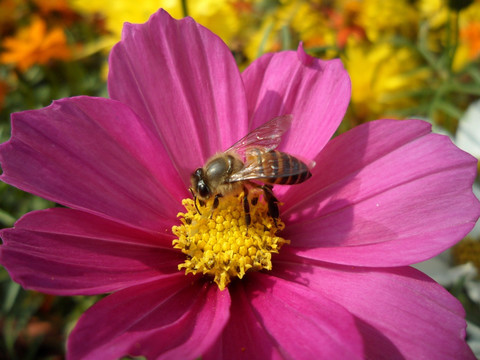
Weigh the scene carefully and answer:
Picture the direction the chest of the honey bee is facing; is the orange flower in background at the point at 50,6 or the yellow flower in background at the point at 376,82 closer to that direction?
the orange flower in background

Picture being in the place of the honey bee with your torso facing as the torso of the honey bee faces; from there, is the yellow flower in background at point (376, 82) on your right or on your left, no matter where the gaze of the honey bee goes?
on your right

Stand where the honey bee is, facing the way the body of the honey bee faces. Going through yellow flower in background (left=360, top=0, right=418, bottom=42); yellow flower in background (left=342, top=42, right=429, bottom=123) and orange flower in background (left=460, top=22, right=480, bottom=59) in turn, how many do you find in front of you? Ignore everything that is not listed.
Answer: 0

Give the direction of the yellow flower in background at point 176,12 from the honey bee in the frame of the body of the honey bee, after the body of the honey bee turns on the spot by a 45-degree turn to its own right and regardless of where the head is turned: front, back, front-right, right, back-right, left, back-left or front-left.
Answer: front-right

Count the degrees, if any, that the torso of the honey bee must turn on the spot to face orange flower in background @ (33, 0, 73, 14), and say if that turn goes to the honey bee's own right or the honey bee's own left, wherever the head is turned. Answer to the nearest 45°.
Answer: approximately 45° to the honey bee's own right

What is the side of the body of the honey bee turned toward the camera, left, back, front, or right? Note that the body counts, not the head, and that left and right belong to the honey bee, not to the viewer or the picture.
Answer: left

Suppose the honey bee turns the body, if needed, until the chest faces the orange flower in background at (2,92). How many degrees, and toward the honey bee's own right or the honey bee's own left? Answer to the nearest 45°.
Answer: approximately 45° to the honey bee's own right

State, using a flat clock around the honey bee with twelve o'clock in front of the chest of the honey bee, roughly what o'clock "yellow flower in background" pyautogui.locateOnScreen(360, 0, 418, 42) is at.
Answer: The yellow flower in background is roughly at 4 o'clock from the honey bee.

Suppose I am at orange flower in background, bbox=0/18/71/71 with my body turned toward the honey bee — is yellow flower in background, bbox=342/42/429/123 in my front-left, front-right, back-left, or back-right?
front-left

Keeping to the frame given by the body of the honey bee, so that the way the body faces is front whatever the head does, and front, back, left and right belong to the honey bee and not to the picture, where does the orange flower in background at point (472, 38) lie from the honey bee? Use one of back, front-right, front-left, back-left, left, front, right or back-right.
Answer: back-right

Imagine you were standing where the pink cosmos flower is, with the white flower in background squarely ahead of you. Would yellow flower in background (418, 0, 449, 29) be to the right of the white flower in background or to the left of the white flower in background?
left

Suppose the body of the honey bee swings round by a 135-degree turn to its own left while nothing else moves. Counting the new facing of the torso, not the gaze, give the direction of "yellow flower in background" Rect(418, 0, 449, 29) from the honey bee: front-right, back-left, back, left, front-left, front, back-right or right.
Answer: left

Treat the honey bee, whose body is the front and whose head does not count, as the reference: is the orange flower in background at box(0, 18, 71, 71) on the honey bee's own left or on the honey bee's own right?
on the honey bee's own right
